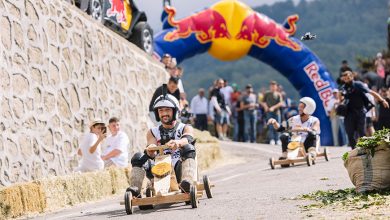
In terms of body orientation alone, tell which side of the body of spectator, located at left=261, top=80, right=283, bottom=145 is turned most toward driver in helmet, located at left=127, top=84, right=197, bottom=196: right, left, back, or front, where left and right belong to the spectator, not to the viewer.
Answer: front

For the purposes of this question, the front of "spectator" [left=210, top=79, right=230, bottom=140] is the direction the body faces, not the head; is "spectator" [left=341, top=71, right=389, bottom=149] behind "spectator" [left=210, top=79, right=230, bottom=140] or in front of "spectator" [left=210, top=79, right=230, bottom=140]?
in front

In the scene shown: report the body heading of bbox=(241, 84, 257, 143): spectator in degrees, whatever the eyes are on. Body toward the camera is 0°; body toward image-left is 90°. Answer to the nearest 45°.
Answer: approximately 0°

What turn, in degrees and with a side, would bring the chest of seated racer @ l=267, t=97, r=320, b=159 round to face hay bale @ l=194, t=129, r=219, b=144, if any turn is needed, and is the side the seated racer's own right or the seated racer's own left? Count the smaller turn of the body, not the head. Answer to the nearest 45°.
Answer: approximately 90° to the seated racer's own right

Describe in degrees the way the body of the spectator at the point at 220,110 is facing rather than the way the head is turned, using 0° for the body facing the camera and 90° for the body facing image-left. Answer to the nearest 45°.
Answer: approximately 315°

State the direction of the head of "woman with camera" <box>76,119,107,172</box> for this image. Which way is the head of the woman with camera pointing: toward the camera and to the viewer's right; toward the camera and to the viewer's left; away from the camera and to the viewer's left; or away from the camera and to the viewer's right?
toward the camera and to the viewer's right

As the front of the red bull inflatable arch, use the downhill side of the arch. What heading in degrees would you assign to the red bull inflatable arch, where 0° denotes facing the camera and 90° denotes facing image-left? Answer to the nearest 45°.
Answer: approximately 0°

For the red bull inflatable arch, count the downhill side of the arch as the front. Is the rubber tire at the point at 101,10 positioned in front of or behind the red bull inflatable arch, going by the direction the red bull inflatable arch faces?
in front
